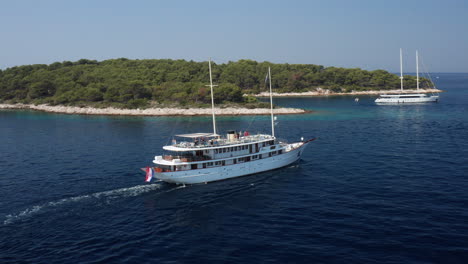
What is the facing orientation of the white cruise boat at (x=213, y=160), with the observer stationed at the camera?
facing away from the viewer and to the right of the viewer
